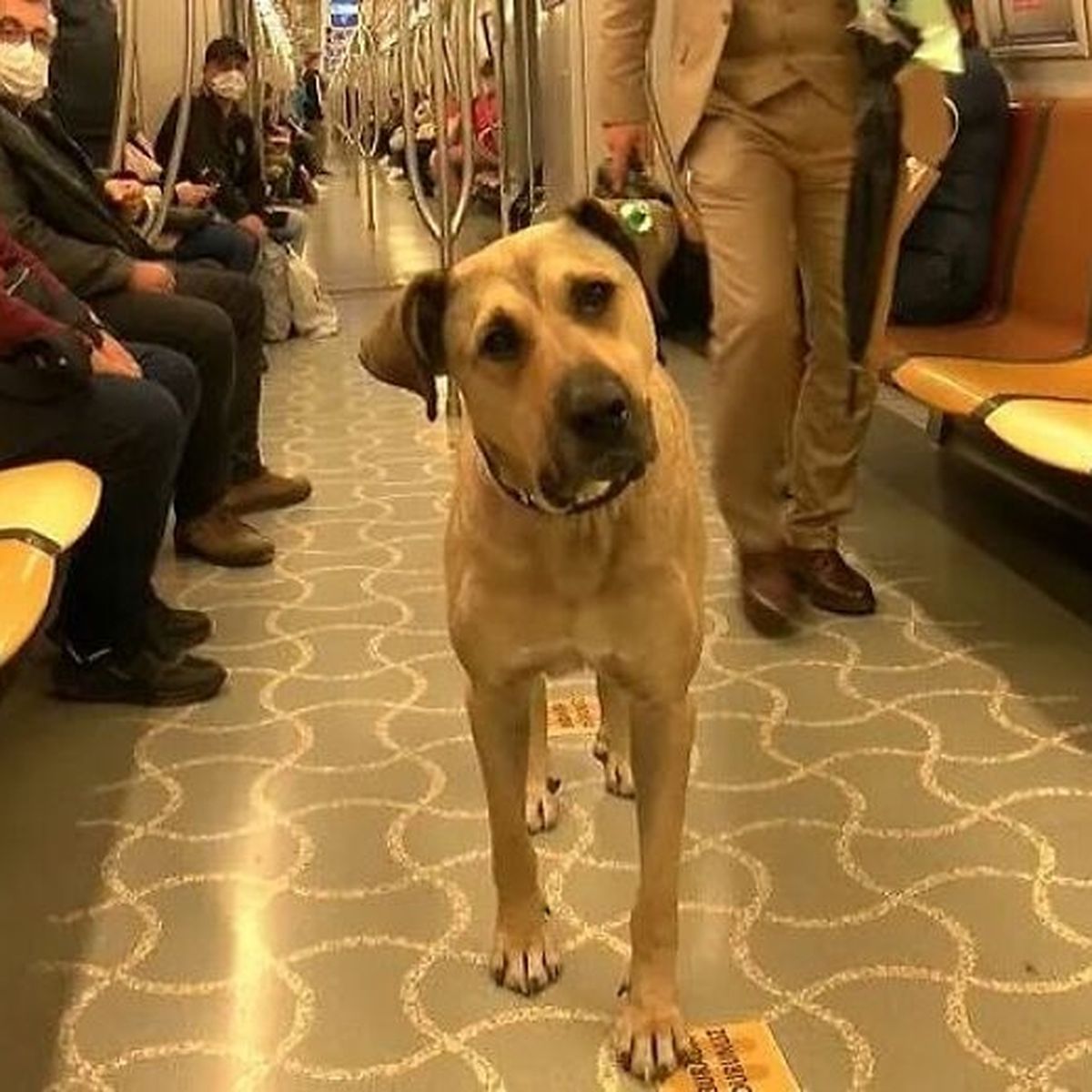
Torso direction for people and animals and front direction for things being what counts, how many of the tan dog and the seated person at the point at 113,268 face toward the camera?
1

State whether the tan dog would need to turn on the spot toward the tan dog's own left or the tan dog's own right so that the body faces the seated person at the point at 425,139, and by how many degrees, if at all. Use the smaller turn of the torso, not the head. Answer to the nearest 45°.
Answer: approximately 180°

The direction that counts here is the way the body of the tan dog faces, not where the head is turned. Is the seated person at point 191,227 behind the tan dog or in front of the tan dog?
behind

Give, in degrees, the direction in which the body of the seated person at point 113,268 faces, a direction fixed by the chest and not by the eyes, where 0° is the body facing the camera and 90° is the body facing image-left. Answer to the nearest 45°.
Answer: approximately 270°

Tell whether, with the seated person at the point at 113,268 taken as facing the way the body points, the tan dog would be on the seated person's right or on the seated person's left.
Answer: on the seated person's right

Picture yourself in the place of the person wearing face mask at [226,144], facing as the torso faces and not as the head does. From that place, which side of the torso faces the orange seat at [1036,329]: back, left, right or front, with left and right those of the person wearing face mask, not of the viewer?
front

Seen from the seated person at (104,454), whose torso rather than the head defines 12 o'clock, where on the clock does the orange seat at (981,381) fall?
The orange seat is roughly at 12 o'clock from the seated person.

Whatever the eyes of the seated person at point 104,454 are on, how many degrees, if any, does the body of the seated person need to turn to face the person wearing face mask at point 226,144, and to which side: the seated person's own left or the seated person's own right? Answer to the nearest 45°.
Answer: approximately 90° to the seated person's own left

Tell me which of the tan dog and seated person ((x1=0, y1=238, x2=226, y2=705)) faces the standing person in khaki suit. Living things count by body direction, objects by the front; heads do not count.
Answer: the seated person

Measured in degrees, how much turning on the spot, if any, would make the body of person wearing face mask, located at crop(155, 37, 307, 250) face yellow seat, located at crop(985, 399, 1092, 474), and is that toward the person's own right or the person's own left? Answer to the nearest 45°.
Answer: approximately 45° to the person's own right

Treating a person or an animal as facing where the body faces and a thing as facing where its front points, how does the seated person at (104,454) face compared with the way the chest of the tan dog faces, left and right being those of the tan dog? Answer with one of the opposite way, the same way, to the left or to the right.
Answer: to the left

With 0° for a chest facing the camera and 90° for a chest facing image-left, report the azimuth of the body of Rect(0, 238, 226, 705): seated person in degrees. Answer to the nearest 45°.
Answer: approximately 270°

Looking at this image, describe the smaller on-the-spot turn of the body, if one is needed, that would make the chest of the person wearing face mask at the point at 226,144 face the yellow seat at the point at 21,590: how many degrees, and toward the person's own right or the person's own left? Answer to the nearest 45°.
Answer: approximately 45° to the person's own right
